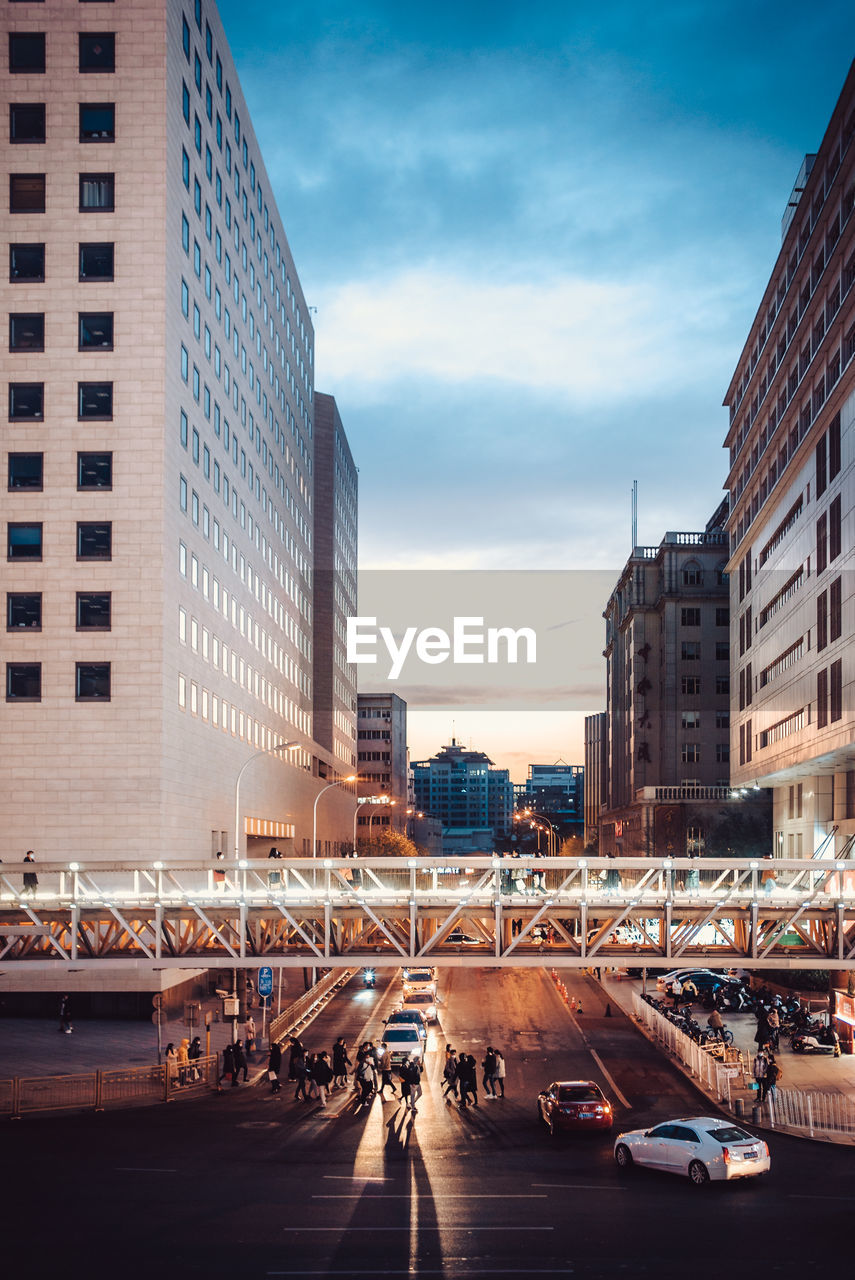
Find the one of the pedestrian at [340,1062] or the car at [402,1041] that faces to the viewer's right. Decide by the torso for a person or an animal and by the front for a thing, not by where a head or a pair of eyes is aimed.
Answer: the pedestrian

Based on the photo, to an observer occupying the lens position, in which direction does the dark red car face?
facing away from the viewer and to the left of the viewer

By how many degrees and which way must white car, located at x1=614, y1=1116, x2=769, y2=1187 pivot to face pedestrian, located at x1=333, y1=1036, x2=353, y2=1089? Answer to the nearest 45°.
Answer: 0° — it already faces them

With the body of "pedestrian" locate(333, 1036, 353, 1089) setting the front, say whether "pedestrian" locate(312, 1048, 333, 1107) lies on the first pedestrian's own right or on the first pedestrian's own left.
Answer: on the first pedestrian's own right

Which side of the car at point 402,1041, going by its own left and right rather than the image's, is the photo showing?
front

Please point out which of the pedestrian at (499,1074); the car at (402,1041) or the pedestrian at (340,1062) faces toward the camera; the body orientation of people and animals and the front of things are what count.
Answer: the car

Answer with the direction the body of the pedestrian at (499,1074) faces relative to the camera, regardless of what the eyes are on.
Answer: to the viewer's left
